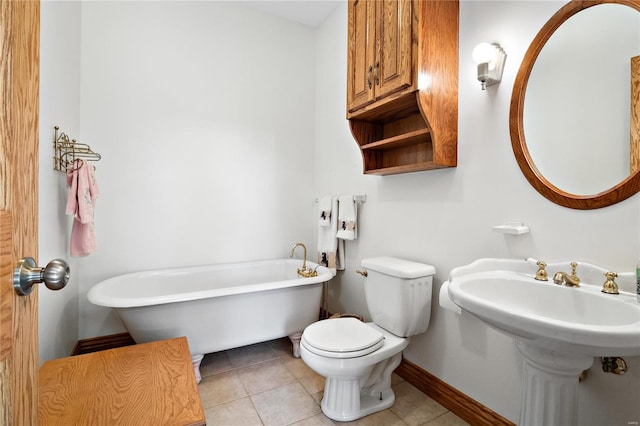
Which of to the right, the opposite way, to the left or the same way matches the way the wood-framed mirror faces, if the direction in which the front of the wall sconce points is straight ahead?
the same way

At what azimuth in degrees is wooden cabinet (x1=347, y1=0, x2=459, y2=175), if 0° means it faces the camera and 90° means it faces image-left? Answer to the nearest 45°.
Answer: approximately 45°

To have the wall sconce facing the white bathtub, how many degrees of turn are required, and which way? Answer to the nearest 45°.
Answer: approximately 45° to its right

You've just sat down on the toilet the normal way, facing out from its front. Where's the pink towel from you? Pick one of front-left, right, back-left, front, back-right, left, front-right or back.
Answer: front-right

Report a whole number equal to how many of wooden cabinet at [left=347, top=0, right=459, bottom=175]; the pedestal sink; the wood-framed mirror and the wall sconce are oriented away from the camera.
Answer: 0

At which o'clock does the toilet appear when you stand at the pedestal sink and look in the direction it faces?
The toilet is roughly at 2 o'clock from the pedestal sink.

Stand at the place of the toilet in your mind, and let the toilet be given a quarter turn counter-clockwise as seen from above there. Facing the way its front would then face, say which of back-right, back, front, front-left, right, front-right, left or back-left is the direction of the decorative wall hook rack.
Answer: back-right

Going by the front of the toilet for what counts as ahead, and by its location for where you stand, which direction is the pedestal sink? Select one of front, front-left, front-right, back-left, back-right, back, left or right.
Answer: left

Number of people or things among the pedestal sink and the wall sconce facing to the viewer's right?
0

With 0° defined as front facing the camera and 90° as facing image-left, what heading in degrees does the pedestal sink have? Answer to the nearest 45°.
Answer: approximately 45°

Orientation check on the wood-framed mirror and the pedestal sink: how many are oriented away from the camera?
0

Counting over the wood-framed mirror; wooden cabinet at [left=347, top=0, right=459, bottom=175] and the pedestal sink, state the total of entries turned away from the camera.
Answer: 0

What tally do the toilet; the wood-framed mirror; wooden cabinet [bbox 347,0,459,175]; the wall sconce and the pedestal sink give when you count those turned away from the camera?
0

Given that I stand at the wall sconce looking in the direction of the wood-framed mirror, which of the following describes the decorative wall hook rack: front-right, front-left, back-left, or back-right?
back-right

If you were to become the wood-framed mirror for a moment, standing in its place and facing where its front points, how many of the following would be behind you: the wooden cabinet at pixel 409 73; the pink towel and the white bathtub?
0

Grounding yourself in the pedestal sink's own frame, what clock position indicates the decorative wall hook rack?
The decorative wall hook rack is roughly at 1 o'clock from the pedestal sink.

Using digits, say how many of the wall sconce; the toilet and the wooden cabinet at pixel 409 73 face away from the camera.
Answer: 0
